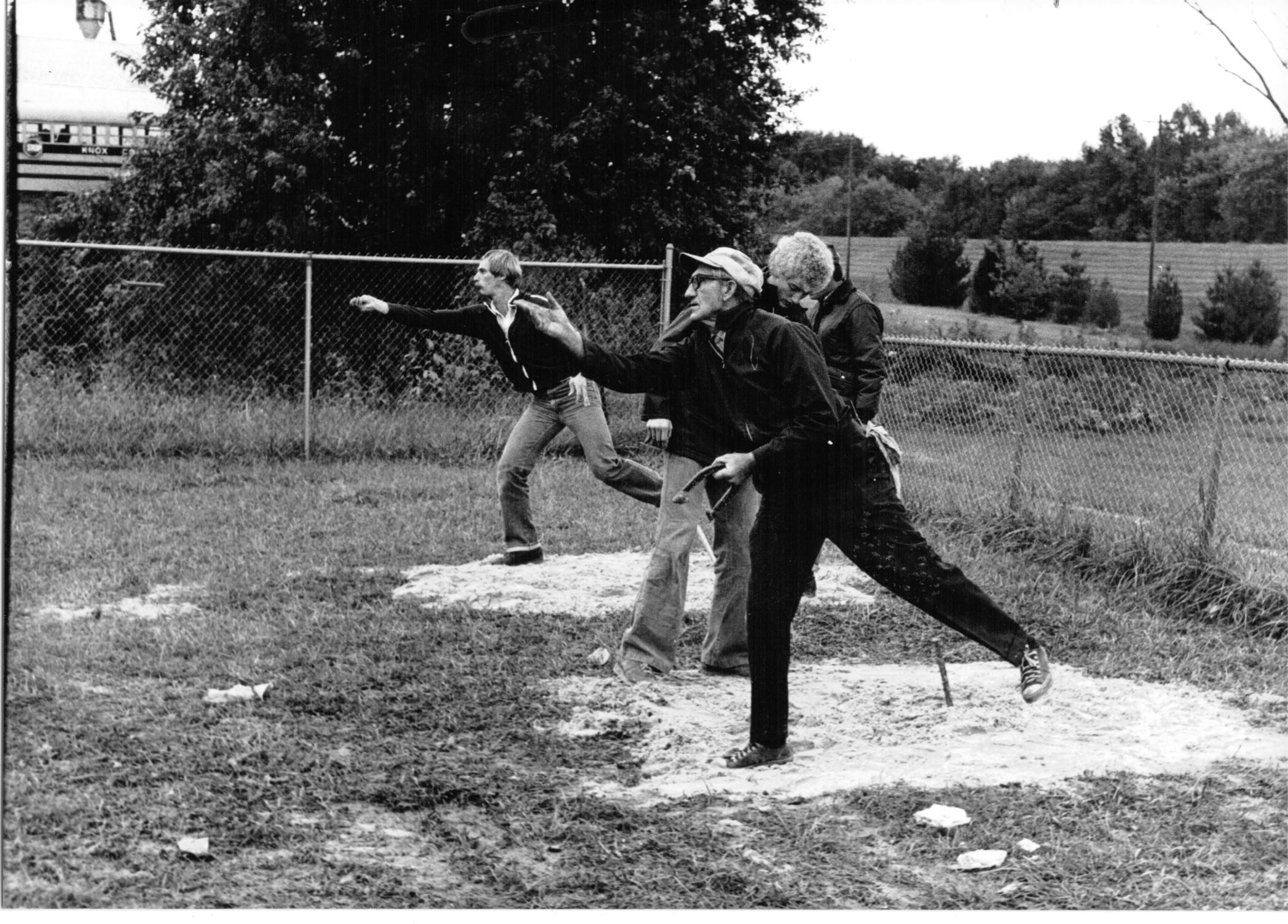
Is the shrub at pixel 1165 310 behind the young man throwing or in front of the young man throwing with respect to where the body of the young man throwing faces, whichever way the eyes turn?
behind

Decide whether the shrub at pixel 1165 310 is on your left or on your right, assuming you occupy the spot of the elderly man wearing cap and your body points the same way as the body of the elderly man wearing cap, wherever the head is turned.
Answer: on your right

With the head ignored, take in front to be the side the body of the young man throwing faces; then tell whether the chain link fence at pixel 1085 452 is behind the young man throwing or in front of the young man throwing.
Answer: behind

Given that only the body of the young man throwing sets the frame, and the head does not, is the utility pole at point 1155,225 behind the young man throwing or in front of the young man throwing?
behind

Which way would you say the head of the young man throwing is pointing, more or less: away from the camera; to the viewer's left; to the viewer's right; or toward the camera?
to the viewer's left

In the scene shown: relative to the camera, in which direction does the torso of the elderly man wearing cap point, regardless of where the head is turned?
to the viewer's left

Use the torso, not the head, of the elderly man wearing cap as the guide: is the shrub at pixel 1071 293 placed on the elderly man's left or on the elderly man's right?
on the elderly man's right

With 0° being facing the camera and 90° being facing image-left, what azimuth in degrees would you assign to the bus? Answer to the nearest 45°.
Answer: approximately 90°
